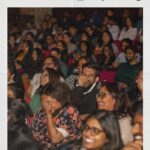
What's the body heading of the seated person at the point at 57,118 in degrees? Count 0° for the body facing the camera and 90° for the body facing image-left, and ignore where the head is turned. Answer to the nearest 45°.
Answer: approximately 45°

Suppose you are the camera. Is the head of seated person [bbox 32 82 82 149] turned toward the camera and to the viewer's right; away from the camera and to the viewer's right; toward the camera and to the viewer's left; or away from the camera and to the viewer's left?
toward the camera and to the viewer's left

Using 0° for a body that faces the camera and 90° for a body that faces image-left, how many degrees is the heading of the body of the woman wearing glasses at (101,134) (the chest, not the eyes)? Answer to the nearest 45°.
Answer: approximately 45°

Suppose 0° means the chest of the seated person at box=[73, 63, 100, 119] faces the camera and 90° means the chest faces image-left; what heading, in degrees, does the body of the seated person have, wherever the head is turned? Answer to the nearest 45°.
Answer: approximately 45°

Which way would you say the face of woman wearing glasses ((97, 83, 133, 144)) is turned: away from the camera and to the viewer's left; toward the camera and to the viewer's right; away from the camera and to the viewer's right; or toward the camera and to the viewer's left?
toward the camera and to the viewer's left
